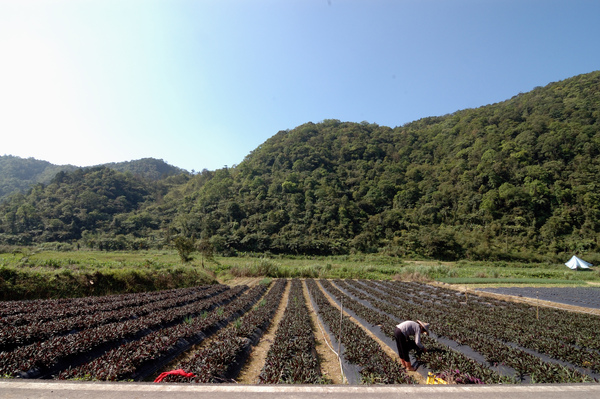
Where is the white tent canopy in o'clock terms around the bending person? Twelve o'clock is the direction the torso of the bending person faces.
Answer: The white tent canopy is roughly at 10 o'clock from the bending person.

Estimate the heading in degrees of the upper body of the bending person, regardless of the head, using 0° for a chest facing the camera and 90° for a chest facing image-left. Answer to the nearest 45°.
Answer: approximately 270°
